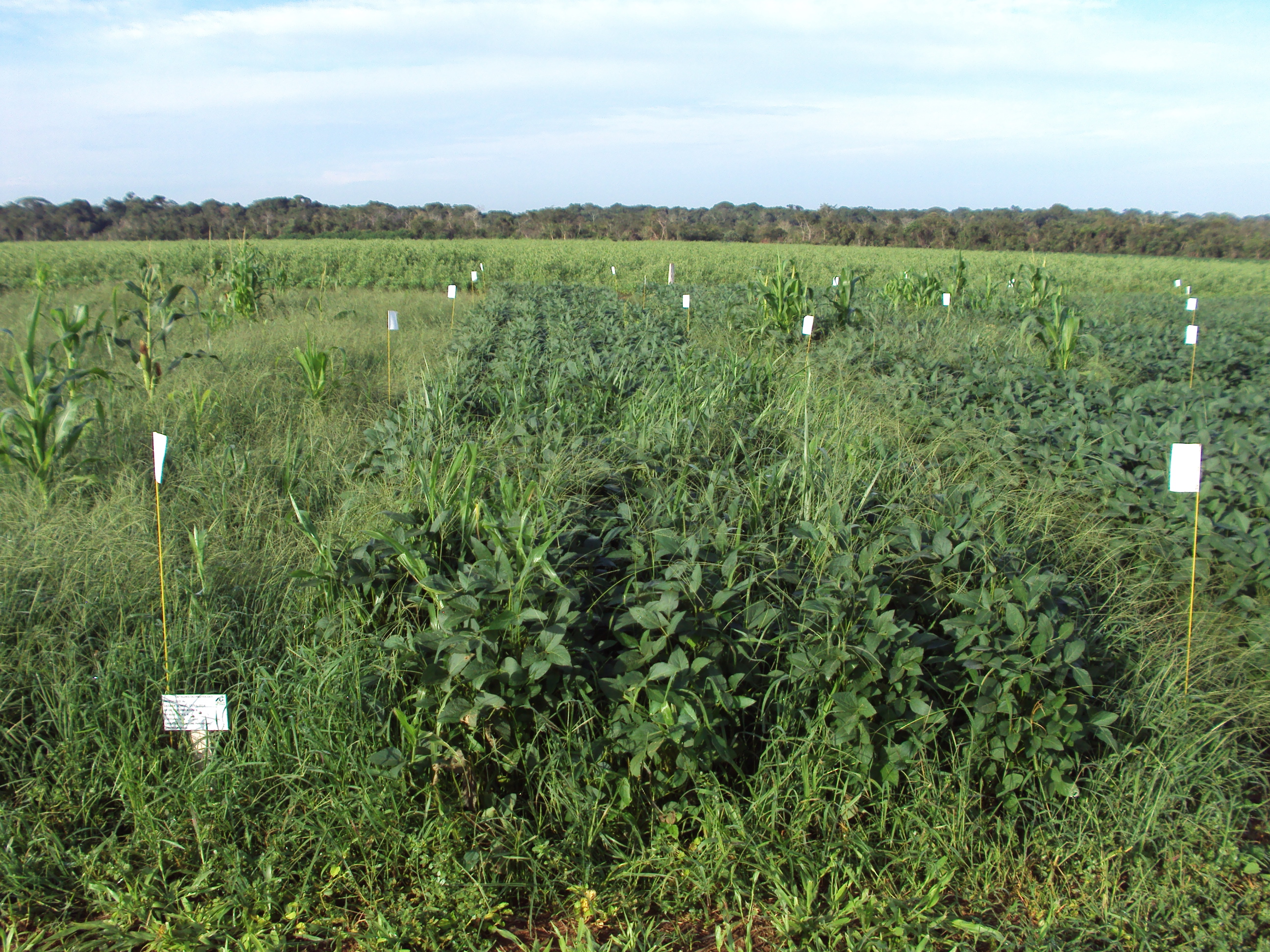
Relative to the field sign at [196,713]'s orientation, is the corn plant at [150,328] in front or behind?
behind

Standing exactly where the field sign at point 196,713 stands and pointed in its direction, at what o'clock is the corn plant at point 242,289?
The corn plant is roughly at 6 o'clock from the field sign.

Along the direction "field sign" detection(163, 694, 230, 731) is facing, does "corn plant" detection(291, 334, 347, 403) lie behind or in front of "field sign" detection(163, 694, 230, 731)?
behind

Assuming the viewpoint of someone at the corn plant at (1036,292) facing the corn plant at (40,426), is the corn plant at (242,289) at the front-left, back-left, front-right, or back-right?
front-right

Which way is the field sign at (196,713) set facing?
toward the camera
